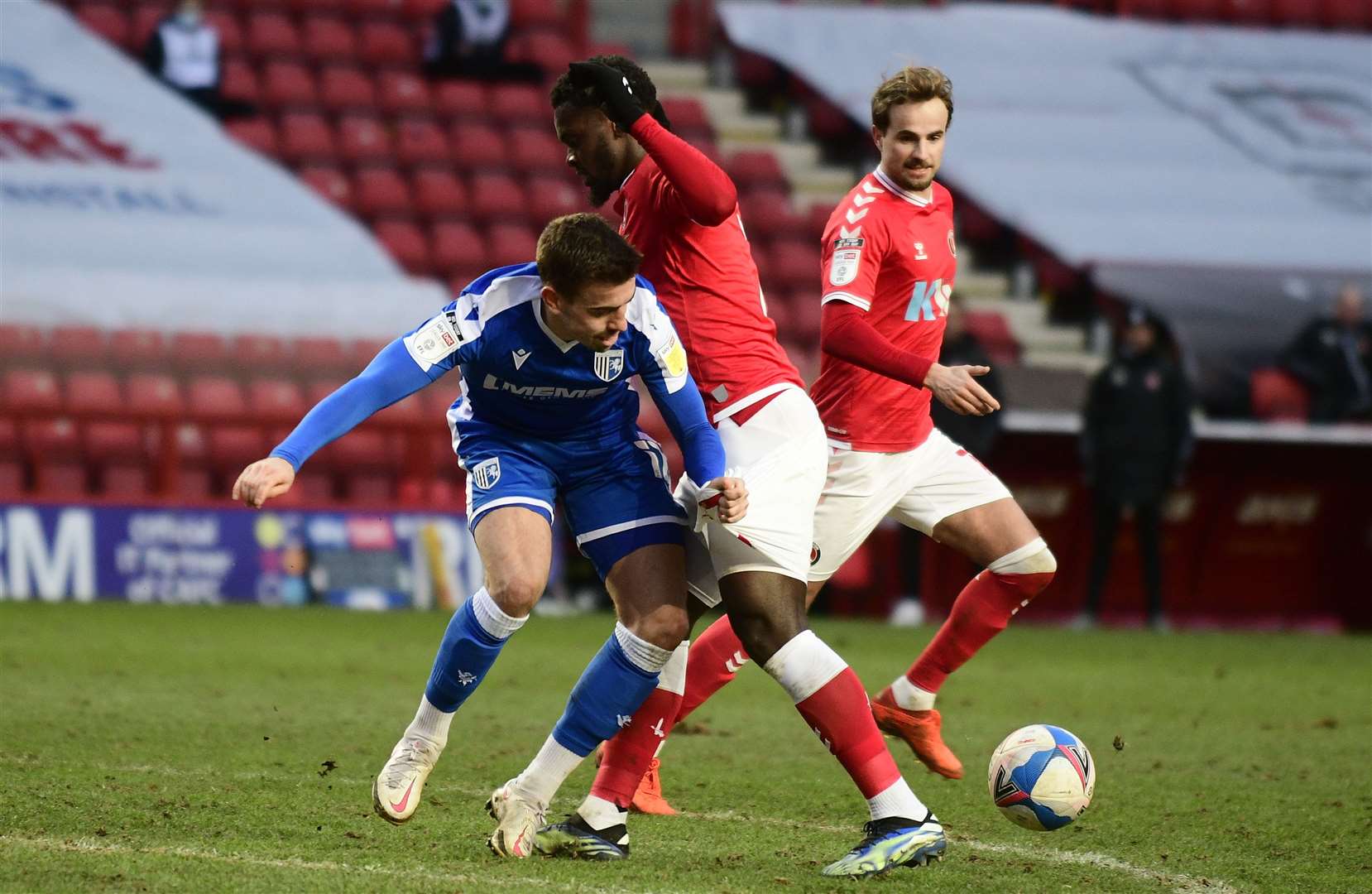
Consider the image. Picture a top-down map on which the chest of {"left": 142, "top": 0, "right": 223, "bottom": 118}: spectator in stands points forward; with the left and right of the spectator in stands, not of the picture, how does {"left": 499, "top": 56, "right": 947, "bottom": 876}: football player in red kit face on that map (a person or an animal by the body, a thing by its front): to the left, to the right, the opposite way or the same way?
to the right

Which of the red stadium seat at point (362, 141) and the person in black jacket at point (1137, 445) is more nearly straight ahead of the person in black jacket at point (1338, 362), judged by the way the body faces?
the person in black jacket

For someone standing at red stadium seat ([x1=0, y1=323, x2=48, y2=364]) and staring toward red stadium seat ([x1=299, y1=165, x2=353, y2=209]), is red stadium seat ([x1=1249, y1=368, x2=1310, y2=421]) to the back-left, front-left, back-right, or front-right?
front-right

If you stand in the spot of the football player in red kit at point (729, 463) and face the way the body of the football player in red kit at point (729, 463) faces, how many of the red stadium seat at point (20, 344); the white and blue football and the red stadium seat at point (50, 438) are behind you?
1

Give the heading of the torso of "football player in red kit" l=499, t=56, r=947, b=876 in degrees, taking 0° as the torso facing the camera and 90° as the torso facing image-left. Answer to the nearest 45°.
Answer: approximately 90°

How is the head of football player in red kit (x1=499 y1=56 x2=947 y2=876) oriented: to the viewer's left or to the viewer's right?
to the viewer's left

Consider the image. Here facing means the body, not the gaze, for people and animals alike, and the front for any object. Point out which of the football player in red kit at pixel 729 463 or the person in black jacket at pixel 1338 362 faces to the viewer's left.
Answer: the football player in red kit

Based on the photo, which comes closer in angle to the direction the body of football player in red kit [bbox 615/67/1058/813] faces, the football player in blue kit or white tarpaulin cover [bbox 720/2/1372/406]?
the football player in blue kit

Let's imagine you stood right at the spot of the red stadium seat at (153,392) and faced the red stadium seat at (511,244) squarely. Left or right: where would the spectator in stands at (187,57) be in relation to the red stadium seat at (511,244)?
left

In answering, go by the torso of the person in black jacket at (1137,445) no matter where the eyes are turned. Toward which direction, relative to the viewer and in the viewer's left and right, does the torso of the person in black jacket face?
facing the viewer

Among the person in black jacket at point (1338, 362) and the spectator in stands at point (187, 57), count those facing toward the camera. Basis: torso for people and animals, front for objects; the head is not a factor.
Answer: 2
